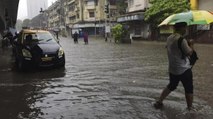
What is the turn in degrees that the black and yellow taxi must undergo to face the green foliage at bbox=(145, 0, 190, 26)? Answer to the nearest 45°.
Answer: approximately 90° to its left

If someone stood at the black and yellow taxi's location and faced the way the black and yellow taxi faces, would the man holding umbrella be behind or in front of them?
in front

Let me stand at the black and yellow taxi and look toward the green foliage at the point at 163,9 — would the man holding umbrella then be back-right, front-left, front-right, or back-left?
back-right

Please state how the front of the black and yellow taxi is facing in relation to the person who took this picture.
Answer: facing the viewer and to the right of the viewer

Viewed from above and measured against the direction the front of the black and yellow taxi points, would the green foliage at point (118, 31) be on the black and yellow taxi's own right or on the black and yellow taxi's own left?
on the black and yellow taxi's own left
